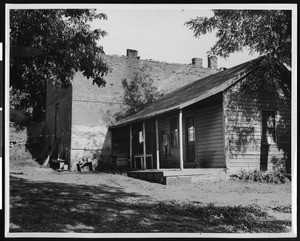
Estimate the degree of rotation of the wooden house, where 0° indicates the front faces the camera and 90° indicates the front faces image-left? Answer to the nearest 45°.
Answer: approximately 45°

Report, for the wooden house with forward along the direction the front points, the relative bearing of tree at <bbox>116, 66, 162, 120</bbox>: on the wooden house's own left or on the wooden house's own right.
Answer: on the wooden house's own right

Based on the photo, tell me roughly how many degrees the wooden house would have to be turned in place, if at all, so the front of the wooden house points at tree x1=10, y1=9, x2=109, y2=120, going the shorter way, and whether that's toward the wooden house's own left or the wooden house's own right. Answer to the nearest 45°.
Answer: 0° — it already faces it

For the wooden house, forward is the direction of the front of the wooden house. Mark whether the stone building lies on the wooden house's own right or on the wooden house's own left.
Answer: on the wooden house's own right

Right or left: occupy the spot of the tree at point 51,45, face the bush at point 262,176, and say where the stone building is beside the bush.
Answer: left
